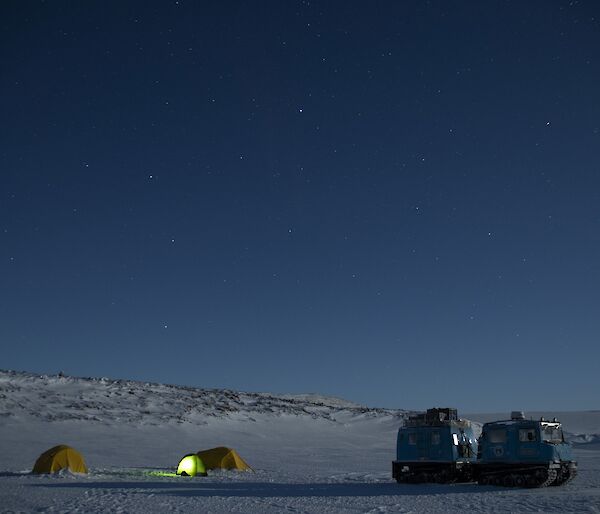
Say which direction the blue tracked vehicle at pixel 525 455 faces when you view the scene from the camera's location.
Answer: facing the viewer and to the right of the viewer

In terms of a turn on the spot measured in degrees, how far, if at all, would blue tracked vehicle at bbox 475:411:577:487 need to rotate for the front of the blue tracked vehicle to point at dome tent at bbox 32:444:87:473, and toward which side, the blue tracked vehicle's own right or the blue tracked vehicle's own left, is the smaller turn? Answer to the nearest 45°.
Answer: approximately 135° to the blue tracked vehicle's own right

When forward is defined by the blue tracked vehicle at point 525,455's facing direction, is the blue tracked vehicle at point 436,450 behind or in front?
behind
